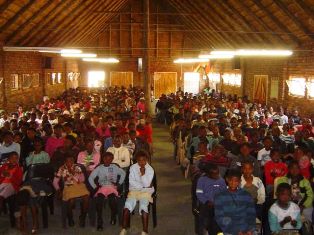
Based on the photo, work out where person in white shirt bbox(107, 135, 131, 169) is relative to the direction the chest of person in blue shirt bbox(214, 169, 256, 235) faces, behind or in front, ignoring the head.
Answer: behind

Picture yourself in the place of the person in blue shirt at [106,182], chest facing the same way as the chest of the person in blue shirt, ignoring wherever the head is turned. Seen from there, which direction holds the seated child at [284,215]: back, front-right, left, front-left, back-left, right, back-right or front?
front-left

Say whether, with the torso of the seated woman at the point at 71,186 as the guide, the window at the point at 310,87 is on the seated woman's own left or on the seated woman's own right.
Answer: on the seated woman's own left

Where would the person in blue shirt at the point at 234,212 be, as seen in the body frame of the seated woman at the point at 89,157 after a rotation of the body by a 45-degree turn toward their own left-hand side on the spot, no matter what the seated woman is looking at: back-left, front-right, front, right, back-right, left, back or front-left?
front

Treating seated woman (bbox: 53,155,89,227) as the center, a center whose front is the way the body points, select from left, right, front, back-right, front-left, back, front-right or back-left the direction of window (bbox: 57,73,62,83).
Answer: back

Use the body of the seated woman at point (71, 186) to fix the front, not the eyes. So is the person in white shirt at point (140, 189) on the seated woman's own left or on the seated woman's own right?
on the seated woman's own left

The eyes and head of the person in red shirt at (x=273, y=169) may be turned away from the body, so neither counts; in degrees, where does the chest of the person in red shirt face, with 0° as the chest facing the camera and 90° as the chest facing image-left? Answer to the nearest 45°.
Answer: approximately 0°

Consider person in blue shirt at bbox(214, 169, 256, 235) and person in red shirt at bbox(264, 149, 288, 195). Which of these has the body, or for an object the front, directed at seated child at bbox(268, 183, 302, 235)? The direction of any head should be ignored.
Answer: the person in red shirt

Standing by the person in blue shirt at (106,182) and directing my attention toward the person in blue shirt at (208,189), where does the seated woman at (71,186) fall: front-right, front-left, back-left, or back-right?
back-right

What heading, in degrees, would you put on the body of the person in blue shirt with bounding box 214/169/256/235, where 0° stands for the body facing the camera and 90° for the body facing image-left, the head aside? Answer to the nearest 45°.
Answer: approximately 0°

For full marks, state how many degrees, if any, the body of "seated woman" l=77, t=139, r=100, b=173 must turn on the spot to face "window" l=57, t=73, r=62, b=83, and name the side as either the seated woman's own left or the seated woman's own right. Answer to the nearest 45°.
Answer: approximately 180°

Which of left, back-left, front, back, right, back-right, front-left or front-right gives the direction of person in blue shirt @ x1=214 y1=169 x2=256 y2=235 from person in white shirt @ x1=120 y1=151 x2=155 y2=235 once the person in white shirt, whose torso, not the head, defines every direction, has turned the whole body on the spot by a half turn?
back-right
